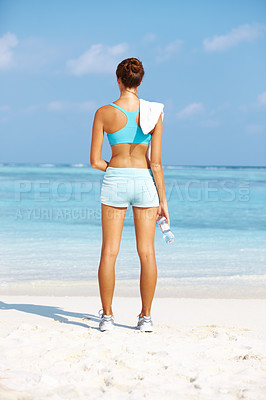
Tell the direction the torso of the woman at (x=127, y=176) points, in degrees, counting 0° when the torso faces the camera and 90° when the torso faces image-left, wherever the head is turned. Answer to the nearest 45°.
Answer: approximately 180°
